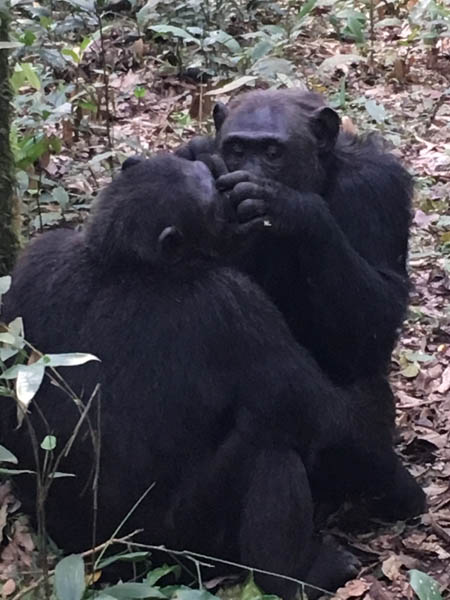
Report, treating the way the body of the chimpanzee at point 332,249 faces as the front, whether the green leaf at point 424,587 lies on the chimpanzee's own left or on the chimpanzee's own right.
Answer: on the chimpanzee's own left

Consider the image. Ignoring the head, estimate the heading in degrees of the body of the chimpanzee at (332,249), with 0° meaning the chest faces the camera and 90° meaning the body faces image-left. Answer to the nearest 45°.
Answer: approximately 45°

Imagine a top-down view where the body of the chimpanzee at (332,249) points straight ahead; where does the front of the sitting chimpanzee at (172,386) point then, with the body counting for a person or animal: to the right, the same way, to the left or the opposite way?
the opposite way

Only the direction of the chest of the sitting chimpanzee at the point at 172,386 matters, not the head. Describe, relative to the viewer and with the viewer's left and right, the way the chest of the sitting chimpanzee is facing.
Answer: facing away from the viewer and to the right of the viewer
